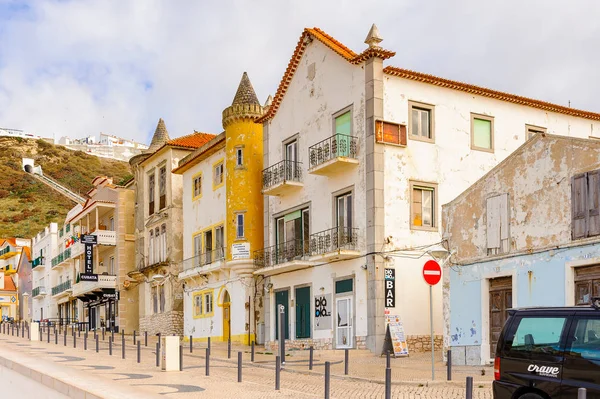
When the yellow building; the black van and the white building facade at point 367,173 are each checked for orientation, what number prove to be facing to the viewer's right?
1

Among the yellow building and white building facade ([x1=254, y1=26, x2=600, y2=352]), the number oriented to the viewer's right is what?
0

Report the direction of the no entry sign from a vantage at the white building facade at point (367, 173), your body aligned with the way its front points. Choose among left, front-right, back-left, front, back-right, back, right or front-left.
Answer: front-left

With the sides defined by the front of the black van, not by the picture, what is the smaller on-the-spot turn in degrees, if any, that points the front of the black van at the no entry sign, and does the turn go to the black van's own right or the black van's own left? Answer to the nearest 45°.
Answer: approximately 90° to the black van's own left

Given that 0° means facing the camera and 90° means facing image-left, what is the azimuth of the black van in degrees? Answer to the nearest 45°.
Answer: approximately 270°

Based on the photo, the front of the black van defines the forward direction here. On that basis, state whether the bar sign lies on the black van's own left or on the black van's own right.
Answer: on the black van's own left

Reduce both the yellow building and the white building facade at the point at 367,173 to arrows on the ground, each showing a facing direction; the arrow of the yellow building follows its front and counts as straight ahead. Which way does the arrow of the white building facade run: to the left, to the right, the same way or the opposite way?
the same way

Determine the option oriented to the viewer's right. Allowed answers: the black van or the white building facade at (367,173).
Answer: the black van

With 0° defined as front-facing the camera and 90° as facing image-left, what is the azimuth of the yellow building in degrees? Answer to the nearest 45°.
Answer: approximately 45°

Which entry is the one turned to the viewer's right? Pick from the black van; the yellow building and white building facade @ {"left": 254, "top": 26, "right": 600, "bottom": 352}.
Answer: the black van

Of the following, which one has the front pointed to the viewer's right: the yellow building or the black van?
the black van

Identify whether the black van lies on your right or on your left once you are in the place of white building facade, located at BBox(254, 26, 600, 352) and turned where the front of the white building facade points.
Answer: on your left
